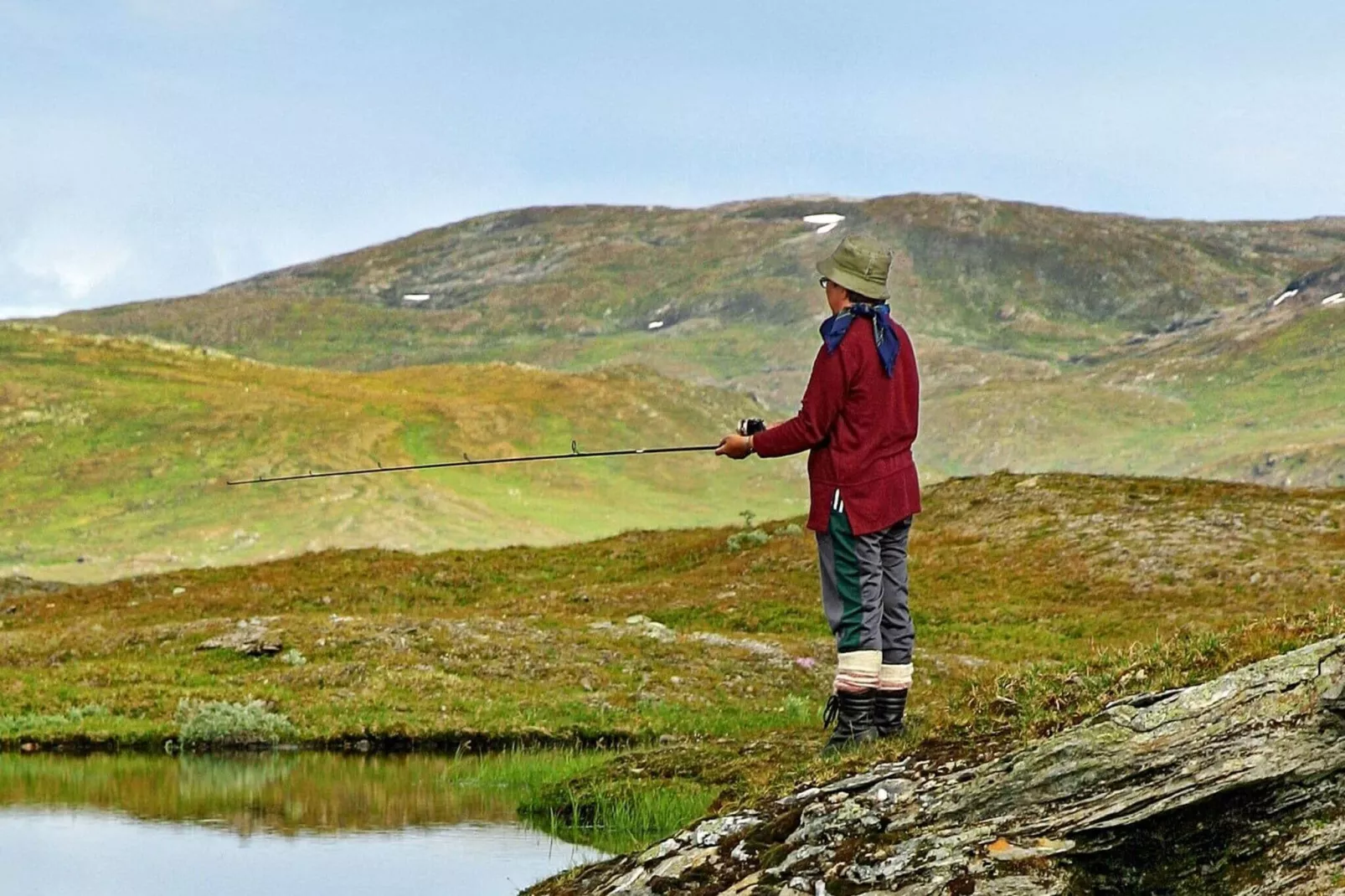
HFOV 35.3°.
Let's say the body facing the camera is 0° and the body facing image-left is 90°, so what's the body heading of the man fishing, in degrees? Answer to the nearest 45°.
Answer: approximately 135°
